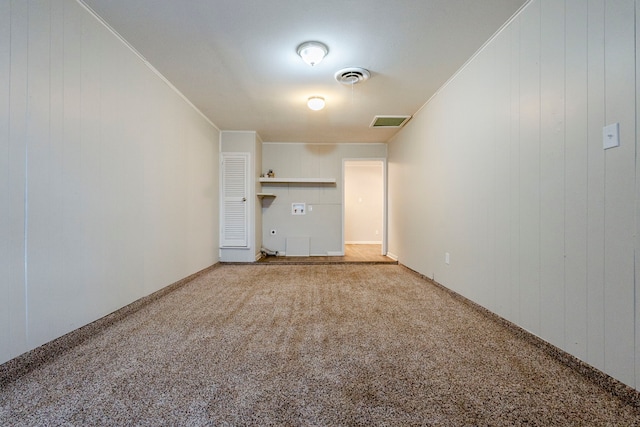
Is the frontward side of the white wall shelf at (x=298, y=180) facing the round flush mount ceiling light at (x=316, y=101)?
yes

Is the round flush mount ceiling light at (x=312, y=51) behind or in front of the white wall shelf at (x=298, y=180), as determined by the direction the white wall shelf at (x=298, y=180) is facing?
in front

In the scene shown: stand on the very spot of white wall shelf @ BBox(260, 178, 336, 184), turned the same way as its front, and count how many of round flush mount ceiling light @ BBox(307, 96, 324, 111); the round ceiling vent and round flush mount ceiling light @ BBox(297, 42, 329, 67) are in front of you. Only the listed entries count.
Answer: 3

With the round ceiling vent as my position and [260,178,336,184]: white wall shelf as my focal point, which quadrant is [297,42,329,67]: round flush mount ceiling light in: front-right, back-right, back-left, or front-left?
back-left

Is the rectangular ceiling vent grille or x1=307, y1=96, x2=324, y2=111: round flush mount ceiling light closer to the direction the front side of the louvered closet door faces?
the round flush mount ceiling light

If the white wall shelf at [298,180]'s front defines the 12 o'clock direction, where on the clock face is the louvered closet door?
The louvered closet door is roughly at 2 o'clock from the white wall shelf.

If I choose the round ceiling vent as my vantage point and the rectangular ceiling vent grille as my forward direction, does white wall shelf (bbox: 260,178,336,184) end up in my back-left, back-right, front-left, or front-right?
front-left

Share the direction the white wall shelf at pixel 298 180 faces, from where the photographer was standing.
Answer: facing the viewer

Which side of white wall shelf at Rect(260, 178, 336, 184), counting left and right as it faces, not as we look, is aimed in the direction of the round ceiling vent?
front

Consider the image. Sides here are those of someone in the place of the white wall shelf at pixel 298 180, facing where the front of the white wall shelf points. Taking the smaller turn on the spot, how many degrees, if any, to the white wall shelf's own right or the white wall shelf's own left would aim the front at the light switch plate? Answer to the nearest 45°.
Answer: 0° — it already faces it

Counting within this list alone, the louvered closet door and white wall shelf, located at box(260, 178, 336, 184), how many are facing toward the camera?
2

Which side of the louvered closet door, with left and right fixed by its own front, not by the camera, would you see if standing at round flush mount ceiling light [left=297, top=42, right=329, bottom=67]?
front

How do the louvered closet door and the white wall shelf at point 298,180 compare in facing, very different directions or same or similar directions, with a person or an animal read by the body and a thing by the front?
same or similar directions

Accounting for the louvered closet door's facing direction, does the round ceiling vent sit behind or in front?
in front

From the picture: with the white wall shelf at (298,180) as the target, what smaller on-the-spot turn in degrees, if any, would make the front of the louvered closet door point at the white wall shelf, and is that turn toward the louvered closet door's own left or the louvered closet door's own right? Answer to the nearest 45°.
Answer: approximately 90° to the louvered closet door's own left
